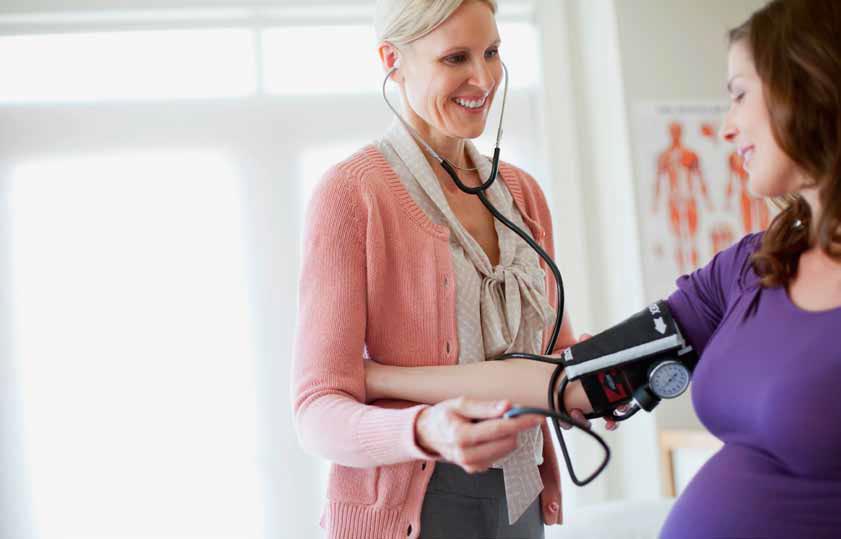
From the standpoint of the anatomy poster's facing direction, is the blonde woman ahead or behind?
ahead

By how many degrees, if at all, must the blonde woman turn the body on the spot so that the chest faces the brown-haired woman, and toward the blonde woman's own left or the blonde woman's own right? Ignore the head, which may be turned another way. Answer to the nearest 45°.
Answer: approximately 45° to the blonde woman's own left

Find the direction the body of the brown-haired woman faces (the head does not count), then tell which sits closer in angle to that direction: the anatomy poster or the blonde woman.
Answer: the blonde woman

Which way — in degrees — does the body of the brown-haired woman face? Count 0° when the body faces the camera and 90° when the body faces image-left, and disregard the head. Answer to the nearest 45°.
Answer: approximately 45°

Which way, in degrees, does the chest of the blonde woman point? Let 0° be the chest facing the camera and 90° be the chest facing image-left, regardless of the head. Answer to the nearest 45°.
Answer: approximately 315°

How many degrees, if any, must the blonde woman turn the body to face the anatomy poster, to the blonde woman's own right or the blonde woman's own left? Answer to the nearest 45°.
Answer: approximately 90° to the blonde woman's own left

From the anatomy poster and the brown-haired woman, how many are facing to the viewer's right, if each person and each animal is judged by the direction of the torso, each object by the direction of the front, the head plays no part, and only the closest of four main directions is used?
0

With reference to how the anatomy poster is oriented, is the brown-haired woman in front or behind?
in front

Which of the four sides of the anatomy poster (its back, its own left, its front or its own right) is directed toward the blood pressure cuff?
front

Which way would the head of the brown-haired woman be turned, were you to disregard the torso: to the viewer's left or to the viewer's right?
to the viewer's left

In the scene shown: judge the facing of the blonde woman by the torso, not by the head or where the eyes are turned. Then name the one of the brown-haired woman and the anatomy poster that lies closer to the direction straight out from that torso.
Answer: the brown-haired woman

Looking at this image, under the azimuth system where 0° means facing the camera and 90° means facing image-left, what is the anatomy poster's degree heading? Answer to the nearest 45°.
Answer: approximately 0°

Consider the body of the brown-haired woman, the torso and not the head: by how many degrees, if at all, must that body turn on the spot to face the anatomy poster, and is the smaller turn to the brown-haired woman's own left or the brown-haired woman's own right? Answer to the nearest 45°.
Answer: approximately 135° to the brown-haired woman's own right
